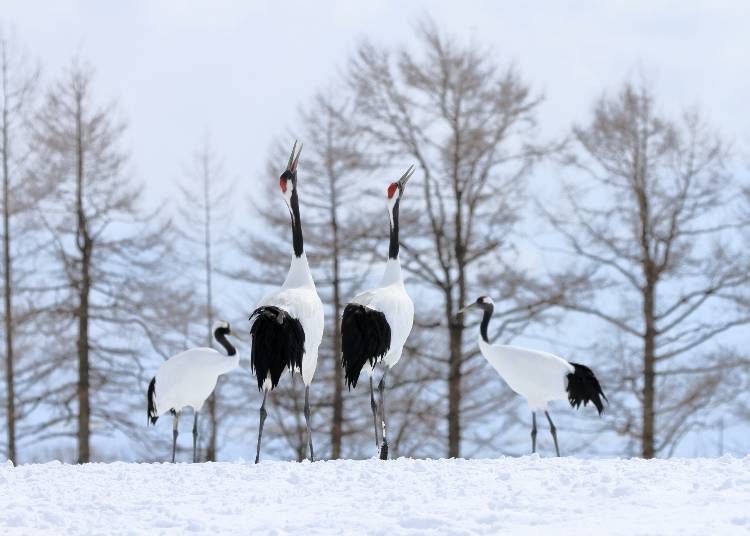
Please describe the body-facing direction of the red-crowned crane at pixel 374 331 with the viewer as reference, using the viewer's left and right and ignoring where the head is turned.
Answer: facing away from the viewer and to the right of the viewer

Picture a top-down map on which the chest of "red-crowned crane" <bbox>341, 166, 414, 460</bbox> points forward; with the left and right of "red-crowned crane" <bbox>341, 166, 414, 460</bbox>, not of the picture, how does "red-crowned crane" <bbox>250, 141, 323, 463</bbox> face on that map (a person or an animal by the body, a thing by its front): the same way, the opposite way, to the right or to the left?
the same way

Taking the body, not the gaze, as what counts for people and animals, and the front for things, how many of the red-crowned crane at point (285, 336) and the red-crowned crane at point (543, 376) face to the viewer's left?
1

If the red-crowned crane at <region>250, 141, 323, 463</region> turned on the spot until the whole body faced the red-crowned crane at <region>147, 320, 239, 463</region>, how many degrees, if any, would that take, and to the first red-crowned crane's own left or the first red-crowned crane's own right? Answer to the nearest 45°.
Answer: approximately 45° to the first red-crowned crane's own left

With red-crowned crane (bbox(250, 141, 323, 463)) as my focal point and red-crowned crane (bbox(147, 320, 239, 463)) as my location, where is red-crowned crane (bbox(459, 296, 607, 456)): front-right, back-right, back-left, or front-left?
front-left

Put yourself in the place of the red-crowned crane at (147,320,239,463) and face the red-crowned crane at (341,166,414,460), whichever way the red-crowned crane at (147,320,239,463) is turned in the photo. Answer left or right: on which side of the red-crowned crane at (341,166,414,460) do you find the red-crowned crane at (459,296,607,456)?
left

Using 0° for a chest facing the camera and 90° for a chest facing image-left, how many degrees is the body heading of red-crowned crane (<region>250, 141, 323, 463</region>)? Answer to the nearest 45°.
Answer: approximately 225°

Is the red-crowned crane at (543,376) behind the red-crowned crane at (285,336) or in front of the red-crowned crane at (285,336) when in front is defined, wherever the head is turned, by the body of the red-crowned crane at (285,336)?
in front

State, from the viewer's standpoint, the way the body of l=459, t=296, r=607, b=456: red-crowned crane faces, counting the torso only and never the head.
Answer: to the viewer's left

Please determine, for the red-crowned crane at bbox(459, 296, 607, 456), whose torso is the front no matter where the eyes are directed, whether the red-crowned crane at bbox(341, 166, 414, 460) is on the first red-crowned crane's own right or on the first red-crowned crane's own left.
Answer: on the first red-crowned crane's own left

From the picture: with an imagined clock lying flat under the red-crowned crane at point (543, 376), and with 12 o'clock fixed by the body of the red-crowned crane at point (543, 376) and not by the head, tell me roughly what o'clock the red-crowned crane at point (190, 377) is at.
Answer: the red-crowned crane at point (190, 377) is roughly at 12 o'clock from the red-crowned crane at point (543, 376).

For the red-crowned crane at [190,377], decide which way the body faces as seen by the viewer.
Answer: to the viewer's right

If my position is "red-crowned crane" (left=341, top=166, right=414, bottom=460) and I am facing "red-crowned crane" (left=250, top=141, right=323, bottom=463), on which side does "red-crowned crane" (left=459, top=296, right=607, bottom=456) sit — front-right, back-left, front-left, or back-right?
back-right

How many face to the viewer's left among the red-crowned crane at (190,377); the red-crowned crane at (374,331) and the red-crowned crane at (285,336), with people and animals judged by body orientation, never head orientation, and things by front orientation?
0

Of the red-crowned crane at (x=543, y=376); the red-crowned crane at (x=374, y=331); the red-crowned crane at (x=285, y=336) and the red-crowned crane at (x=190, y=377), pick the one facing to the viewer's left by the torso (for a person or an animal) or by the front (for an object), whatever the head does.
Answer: the red-crowned crane at (x=543, y=376)

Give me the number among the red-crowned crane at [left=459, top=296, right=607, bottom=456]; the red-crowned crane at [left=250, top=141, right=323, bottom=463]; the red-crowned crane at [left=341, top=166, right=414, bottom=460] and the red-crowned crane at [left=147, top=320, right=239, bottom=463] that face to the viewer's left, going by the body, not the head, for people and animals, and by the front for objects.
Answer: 1

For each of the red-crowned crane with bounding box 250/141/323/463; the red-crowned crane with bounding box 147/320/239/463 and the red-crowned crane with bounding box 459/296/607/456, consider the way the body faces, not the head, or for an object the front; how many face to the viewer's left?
1
